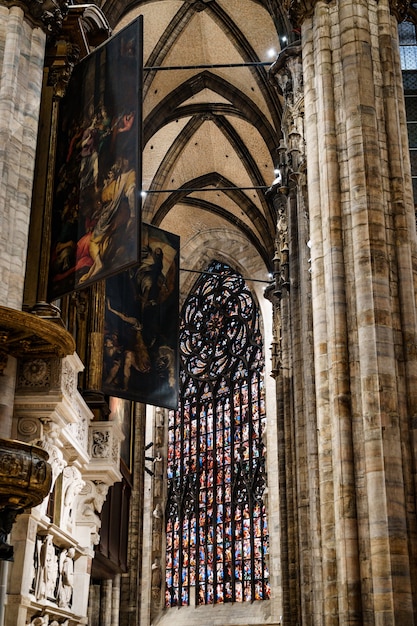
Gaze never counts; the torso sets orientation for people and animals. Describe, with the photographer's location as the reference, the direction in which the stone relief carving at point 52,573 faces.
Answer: facing the viewer and to the right of the viewer

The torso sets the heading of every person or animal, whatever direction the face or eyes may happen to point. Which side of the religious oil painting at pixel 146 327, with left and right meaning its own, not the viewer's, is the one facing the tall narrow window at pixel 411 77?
front

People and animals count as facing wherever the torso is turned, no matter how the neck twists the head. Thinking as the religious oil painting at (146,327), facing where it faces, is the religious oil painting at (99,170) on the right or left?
on its right

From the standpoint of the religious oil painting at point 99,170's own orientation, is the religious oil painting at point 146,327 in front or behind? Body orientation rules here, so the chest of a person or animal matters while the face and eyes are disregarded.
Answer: behind

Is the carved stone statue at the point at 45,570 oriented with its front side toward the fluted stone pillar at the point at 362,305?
yes

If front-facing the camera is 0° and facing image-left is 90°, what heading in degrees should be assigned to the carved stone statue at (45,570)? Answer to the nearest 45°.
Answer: approximately 315°

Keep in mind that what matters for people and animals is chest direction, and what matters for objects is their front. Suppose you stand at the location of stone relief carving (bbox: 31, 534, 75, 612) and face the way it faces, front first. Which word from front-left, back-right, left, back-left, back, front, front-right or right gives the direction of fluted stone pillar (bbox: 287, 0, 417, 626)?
front

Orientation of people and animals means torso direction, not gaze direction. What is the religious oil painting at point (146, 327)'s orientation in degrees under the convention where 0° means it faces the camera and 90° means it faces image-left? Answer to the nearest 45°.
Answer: approximately 315°

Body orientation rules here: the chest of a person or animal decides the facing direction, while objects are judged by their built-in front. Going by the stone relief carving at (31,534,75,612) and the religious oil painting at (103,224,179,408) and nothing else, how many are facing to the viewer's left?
0
